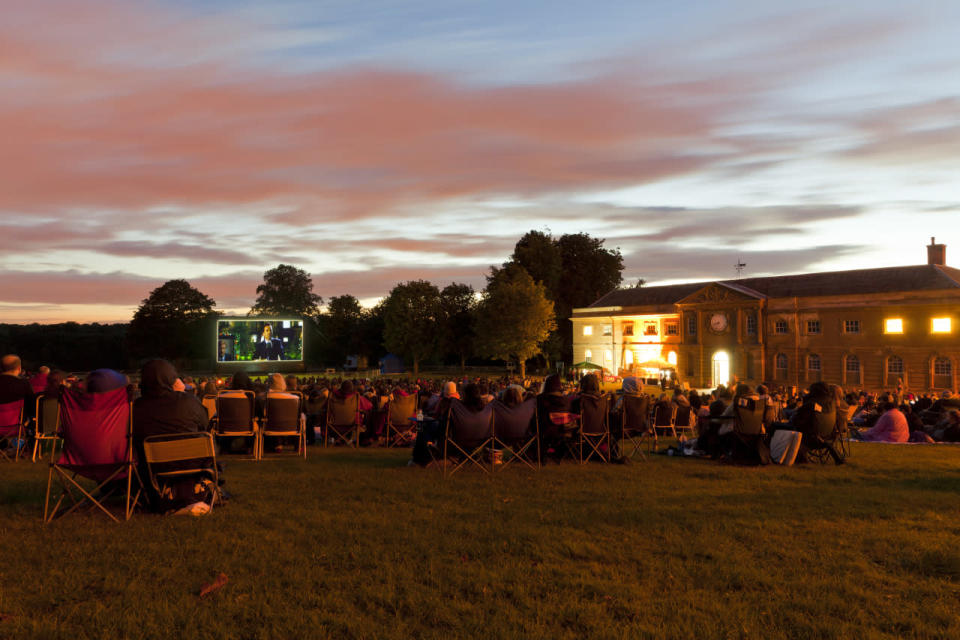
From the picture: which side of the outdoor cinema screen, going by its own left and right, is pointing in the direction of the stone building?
left

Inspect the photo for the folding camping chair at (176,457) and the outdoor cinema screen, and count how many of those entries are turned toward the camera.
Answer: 1

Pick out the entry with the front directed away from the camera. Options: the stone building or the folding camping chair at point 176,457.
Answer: the folding camping chair

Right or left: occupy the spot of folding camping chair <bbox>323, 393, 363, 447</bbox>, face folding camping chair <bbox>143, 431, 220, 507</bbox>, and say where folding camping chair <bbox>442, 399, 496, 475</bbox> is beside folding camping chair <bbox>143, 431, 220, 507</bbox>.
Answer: left

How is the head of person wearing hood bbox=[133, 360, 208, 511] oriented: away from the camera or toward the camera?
away from the camera

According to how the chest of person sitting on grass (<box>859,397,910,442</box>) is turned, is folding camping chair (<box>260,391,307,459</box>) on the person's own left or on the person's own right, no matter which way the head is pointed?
on the person's own left

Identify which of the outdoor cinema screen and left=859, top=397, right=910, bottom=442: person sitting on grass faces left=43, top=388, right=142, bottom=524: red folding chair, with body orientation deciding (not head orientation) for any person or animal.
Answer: the outdoor cinema screen

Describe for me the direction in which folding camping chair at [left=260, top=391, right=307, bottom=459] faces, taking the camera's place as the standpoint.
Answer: facing away from the viewer

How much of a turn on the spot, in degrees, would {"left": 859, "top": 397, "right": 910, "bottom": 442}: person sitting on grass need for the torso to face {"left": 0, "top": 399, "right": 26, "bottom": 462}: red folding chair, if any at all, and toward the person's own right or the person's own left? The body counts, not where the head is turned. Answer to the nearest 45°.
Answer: approximately 90° to the person's own left

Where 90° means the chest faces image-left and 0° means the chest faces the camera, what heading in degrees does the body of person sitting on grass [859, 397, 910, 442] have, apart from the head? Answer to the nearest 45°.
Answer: approximately 135°

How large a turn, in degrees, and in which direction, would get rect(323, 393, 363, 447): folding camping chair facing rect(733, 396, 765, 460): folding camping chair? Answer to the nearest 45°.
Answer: approximately 135° to its right
